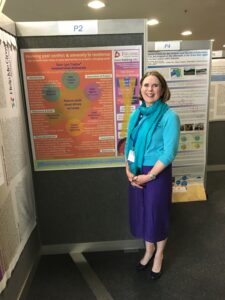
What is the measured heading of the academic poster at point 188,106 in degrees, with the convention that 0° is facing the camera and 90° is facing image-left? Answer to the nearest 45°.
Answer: approximately 0°

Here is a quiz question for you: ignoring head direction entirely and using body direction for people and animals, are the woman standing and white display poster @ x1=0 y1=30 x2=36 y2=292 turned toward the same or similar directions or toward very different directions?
very different directions

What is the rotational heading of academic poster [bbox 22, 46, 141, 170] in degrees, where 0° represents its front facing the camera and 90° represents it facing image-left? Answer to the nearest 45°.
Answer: approximately 0°

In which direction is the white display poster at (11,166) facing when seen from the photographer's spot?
facing to the right of the viewer

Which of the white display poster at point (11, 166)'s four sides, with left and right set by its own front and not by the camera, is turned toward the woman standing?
front

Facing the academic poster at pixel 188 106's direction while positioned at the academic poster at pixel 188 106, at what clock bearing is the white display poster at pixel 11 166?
The white display poster is roughly at 1 o'clock from the academic poster.
